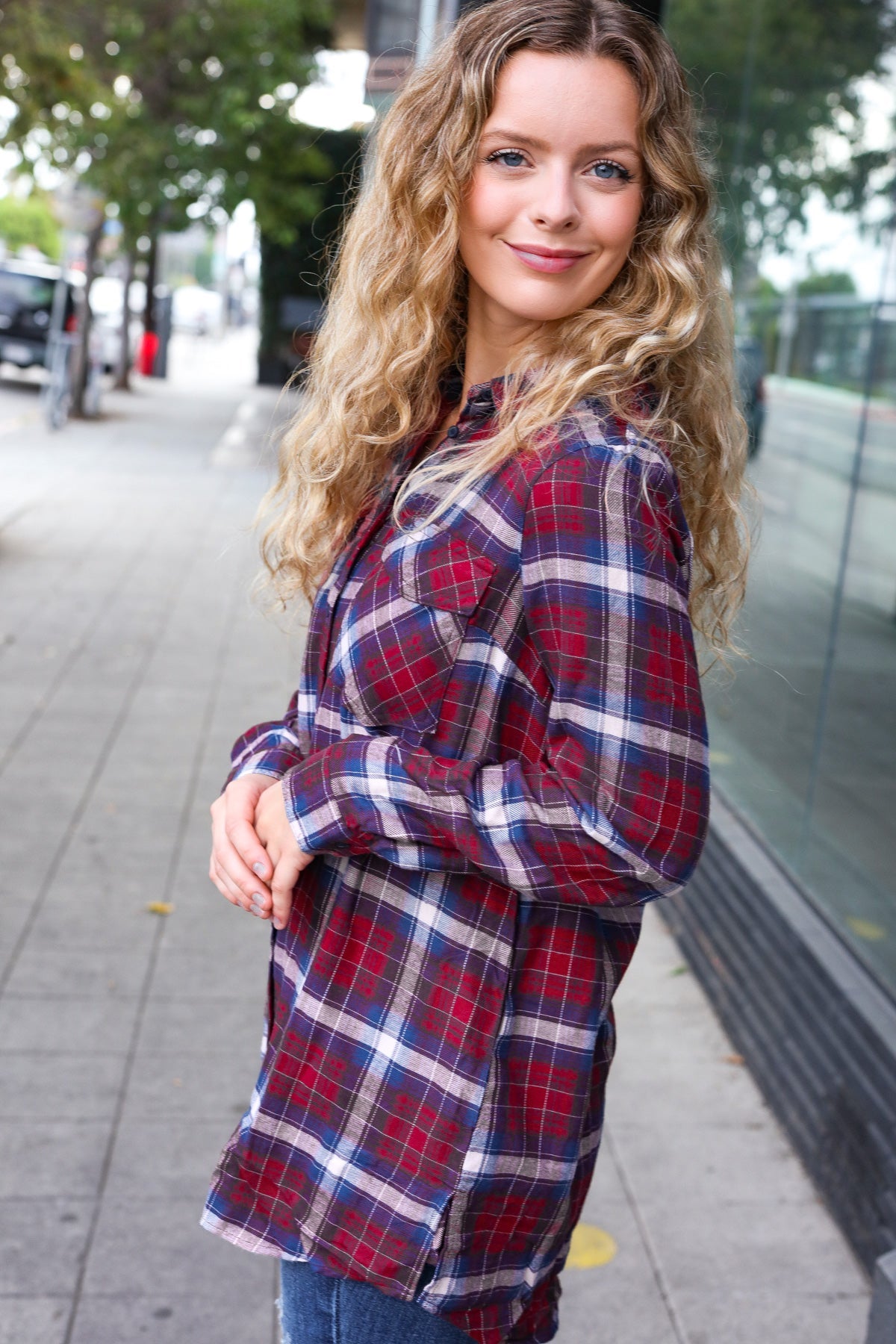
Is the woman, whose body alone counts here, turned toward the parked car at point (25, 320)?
no

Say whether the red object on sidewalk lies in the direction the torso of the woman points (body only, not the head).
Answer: no

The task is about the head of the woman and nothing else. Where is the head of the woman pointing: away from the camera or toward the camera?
toward the camera

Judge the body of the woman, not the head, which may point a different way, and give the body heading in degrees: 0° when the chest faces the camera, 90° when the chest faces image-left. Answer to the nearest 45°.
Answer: approximately 45°
